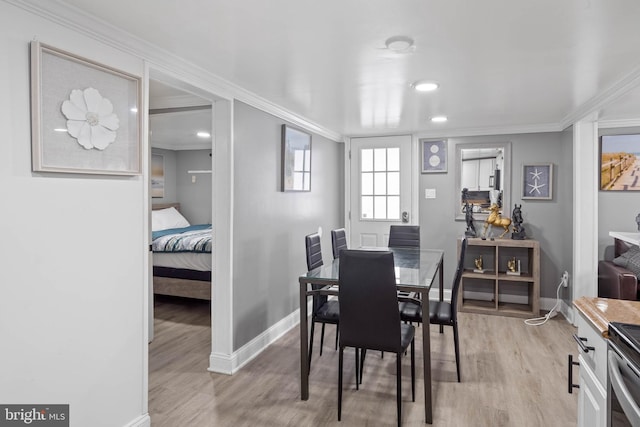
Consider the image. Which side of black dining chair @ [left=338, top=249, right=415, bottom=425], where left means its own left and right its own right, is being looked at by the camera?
back

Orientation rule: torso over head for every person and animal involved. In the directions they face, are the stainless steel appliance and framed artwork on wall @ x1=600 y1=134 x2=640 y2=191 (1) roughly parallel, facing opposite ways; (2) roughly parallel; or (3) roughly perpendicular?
roughly perpendicular

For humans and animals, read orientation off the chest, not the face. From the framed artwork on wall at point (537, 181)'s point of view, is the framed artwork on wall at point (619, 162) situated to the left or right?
on its left

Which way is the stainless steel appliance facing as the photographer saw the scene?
facing to the left of the viewer

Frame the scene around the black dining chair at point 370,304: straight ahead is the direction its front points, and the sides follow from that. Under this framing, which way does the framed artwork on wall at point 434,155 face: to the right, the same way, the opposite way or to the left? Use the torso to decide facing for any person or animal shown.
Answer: the opposite way

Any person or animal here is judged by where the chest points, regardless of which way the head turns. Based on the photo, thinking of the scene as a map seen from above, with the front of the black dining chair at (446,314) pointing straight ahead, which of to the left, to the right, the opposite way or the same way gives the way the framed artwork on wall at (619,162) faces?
to the left

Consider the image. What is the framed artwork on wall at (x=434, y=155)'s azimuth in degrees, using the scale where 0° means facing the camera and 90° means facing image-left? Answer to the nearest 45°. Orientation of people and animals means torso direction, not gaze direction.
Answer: approximately 0°
